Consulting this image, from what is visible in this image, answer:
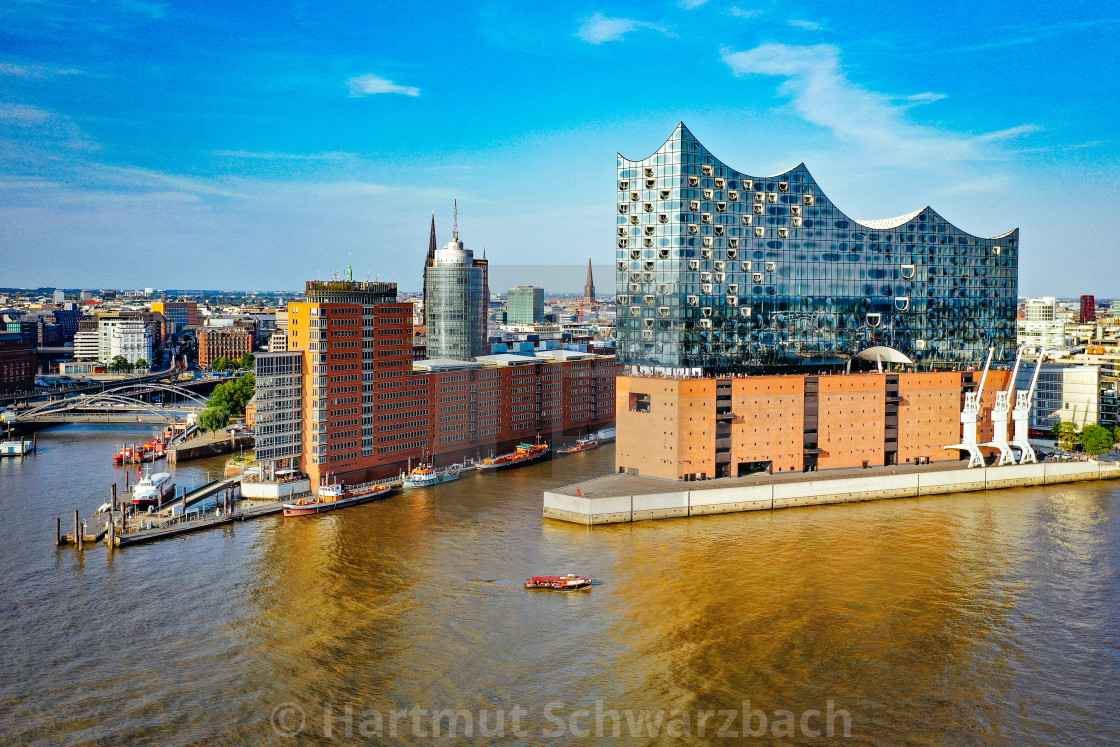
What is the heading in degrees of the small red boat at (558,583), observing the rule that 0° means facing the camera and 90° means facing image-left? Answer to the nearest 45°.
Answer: approximately 270°
